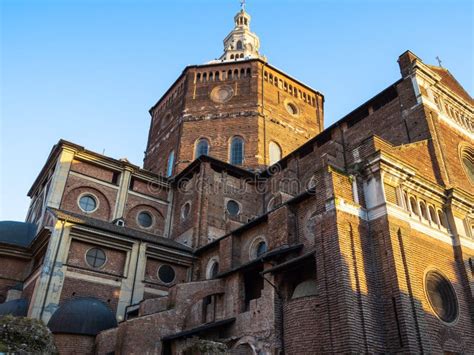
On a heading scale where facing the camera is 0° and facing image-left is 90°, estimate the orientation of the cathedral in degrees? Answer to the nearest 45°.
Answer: approximately 315°
